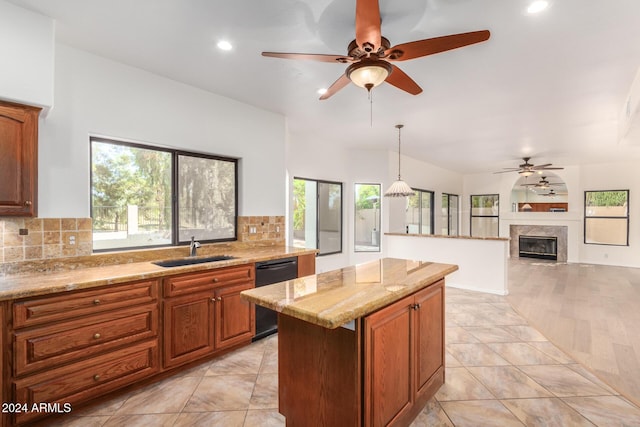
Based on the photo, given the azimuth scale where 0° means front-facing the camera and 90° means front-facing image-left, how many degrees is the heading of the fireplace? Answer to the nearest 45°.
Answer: approximately 0°

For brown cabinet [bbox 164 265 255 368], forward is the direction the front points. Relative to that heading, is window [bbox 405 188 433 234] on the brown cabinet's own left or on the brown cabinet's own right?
on the brown cabinet's own left

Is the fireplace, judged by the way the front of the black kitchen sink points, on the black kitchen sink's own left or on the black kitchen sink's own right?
on the black kitchen sink's own left

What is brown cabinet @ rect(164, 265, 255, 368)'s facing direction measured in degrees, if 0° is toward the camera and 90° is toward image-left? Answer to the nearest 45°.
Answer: approximately 315°

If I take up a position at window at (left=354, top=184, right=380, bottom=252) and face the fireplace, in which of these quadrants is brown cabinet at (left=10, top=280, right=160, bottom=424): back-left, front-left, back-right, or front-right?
back-right

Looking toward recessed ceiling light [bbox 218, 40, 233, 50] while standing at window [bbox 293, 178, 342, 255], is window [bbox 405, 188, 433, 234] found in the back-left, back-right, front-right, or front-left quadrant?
back-left

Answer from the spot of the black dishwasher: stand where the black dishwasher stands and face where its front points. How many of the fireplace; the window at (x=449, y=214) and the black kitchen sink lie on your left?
2
